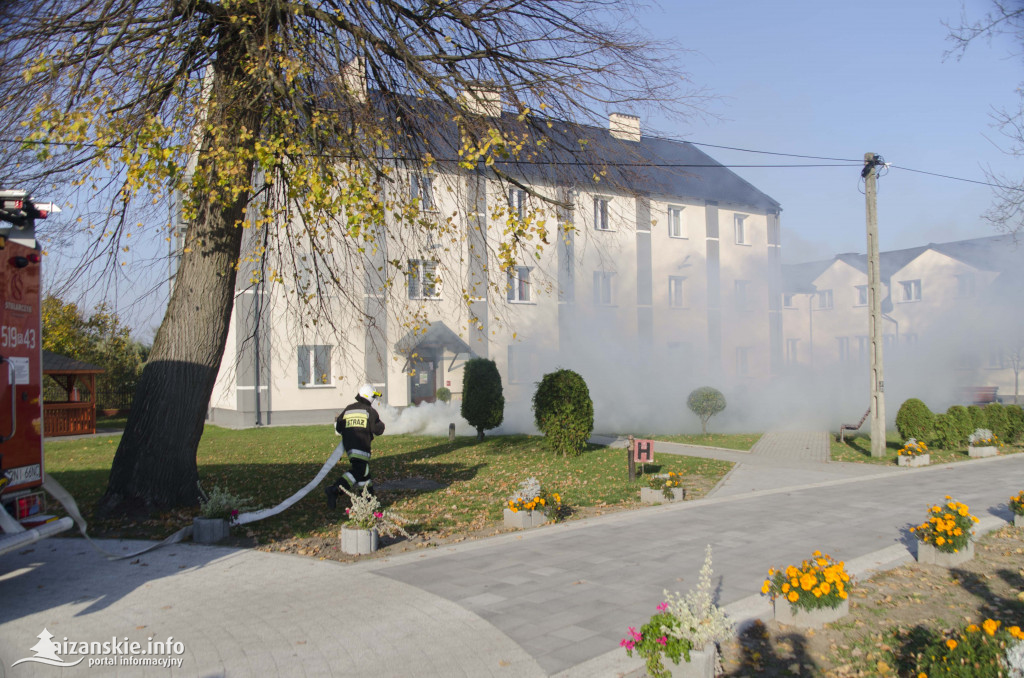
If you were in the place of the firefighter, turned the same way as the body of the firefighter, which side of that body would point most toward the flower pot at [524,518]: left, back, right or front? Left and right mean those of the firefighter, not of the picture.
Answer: right

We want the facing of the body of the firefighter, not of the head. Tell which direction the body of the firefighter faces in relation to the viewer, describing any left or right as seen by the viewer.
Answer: facing away from the viewer and to the right of the viewer

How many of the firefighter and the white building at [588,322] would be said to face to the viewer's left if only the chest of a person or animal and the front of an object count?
0

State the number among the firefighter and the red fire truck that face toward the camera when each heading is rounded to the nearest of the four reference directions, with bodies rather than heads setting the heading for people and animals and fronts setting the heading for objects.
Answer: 0

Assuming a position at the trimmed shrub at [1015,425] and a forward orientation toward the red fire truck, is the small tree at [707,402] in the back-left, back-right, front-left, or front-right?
front-right

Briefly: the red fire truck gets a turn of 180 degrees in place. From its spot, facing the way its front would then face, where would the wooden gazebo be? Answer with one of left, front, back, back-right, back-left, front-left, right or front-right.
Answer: back-left

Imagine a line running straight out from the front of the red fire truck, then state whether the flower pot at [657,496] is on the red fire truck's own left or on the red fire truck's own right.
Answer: on the red fire truck's own right

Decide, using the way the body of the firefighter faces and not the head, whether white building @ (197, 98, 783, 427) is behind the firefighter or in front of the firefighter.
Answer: in front

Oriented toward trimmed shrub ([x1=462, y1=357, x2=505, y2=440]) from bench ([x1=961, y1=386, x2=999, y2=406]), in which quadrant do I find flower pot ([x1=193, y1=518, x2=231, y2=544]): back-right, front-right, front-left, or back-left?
front-left

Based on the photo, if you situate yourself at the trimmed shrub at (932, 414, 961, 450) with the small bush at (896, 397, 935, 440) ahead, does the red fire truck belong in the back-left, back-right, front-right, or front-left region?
front-left
